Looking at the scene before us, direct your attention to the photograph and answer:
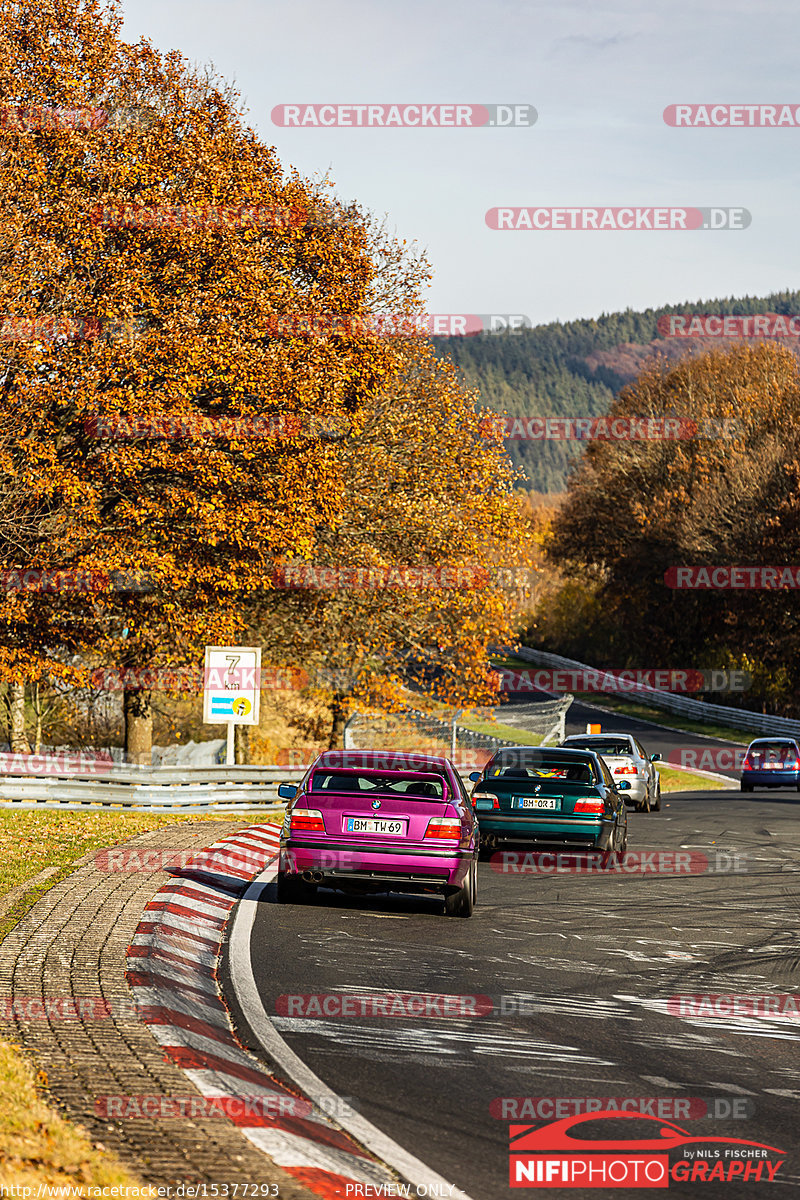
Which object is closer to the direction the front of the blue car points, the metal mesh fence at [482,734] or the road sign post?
the metal mesh fence

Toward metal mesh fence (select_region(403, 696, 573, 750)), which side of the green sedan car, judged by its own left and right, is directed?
front

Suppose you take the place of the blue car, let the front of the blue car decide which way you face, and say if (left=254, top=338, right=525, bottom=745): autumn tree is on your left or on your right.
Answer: on your left

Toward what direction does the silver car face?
away from the camera

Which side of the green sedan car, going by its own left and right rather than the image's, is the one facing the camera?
back

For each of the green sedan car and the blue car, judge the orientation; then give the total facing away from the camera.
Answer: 2

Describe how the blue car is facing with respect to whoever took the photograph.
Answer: facing away from the viewer

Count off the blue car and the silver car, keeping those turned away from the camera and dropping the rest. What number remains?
2

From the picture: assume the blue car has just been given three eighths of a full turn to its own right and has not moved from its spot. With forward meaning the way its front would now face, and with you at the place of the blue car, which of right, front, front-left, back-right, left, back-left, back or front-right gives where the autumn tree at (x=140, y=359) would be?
right

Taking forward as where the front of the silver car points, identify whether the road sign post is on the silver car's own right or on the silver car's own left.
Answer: on the silver car's own left
